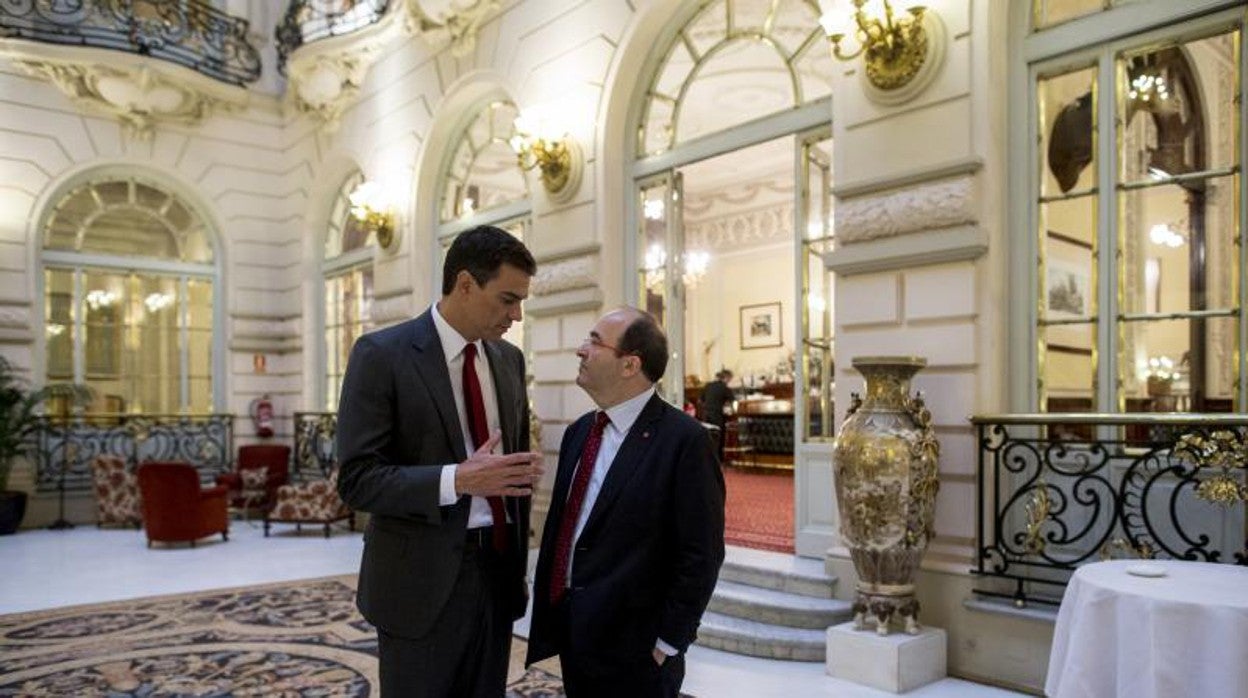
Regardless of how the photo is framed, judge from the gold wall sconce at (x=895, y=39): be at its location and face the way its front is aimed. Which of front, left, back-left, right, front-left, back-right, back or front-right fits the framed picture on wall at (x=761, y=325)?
back-right

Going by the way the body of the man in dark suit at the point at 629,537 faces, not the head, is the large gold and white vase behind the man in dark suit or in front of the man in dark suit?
behind

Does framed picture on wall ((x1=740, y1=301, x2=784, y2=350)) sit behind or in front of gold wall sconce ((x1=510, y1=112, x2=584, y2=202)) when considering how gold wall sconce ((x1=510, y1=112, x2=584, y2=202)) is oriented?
behind

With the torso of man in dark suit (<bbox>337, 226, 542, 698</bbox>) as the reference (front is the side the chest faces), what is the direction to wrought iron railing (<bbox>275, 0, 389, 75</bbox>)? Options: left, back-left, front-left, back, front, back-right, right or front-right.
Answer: back-left

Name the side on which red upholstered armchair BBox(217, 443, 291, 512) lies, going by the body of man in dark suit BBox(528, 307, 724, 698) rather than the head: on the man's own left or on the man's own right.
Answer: on the man's own right

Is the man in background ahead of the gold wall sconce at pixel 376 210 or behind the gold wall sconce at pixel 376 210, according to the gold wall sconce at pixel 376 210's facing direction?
behind

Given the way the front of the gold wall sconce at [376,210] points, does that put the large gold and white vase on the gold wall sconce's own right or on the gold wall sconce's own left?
on the gold wall sconce's own left
